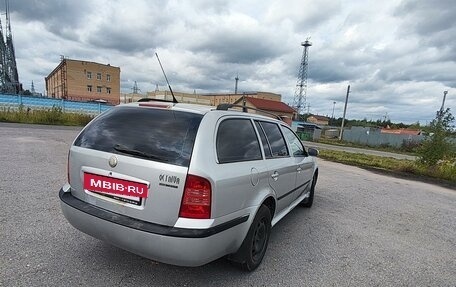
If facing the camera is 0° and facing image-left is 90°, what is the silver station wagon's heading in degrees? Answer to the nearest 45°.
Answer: approximately 225°

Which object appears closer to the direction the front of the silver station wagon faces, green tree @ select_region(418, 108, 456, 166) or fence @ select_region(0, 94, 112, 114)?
the green tree

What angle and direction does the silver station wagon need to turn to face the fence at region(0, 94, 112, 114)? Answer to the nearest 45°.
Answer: approximately 90° to its left

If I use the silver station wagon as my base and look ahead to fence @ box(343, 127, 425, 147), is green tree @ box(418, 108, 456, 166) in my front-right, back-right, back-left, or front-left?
front-right

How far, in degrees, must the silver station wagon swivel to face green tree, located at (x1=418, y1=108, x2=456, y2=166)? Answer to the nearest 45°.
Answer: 0° — it already faces it

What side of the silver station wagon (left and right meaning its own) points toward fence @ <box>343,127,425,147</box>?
front

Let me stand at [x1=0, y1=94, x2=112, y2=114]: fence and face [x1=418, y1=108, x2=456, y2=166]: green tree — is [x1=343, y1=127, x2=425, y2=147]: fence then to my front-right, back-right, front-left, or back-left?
front-left
